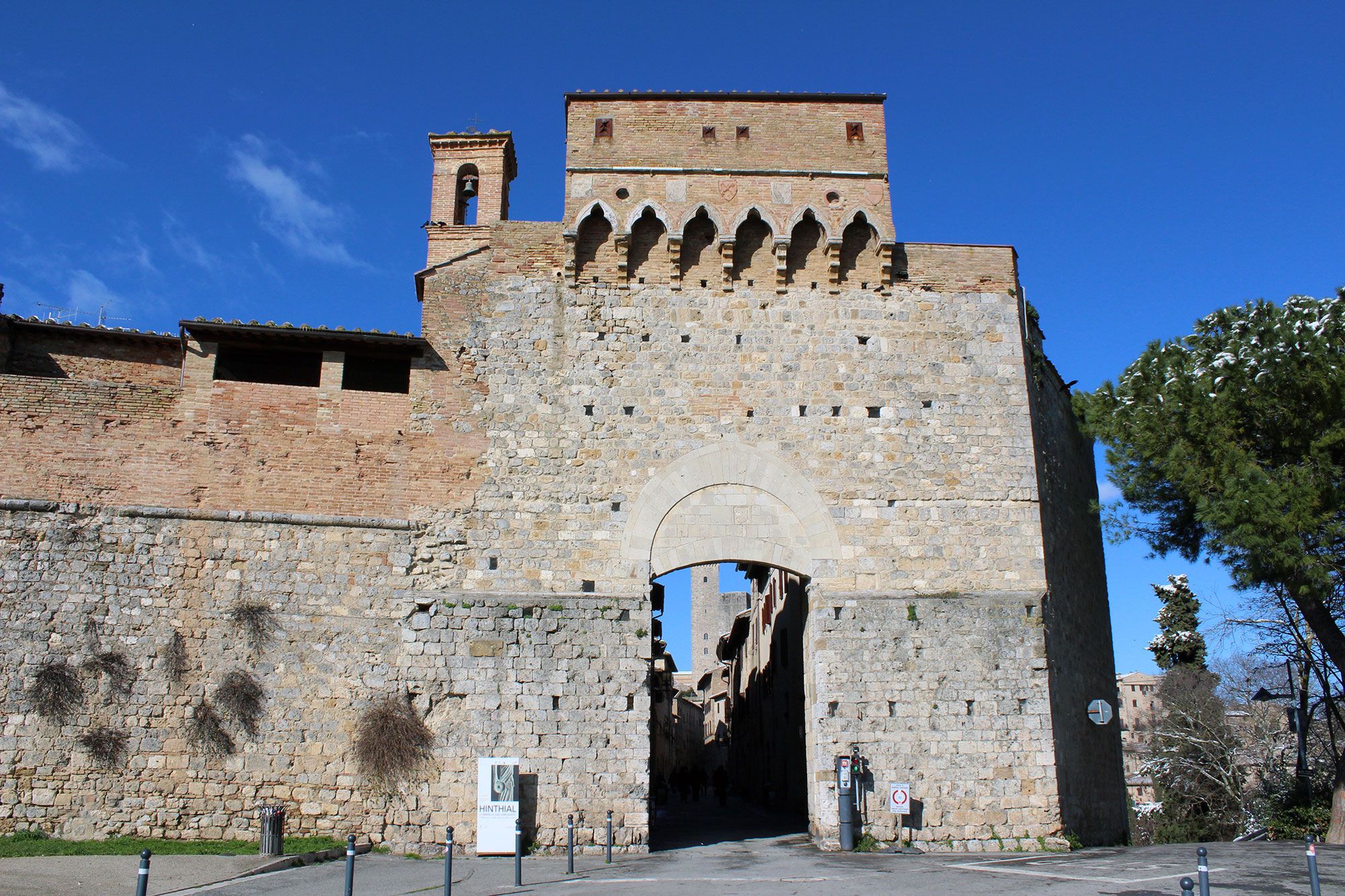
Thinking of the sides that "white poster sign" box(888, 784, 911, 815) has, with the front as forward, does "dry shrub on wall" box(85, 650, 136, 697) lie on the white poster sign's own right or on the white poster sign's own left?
on the white poster sign's own right

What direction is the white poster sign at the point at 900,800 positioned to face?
toward the camera

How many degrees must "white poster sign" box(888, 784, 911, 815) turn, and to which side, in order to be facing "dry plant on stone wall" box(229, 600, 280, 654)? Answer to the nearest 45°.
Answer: approximately 90° to its right

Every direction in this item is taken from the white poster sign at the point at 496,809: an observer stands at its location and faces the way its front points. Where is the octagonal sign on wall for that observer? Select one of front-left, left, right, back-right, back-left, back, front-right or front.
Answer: left

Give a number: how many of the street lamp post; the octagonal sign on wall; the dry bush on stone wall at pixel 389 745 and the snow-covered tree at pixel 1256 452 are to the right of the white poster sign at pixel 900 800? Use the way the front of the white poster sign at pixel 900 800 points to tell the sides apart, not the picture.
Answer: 1

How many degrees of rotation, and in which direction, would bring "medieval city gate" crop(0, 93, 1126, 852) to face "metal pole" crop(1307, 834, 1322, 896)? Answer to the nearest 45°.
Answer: approximately 45° to its left

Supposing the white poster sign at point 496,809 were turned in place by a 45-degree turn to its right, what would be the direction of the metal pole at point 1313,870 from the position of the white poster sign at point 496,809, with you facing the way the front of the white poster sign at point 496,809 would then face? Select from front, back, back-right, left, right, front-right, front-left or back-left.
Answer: left

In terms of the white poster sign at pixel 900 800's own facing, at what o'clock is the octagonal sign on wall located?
The octagonal sign on wall is roughly at 8 o'clock from the white poster sign.

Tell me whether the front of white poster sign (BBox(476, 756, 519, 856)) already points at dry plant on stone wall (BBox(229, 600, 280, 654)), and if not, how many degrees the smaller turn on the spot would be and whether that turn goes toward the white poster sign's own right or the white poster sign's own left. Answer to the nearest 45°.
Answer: approximately 90° to the white poster sign's own right

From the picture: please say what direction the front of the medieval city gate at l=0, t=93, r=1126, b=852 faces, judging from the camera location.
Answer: facing the viewer

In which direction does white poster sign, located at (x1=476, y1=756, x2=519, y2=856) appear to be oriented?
toward the camera

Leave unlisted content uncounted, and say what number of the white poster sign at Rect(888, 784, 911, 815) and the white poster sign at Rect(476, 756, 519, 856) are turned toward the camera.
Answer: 2
